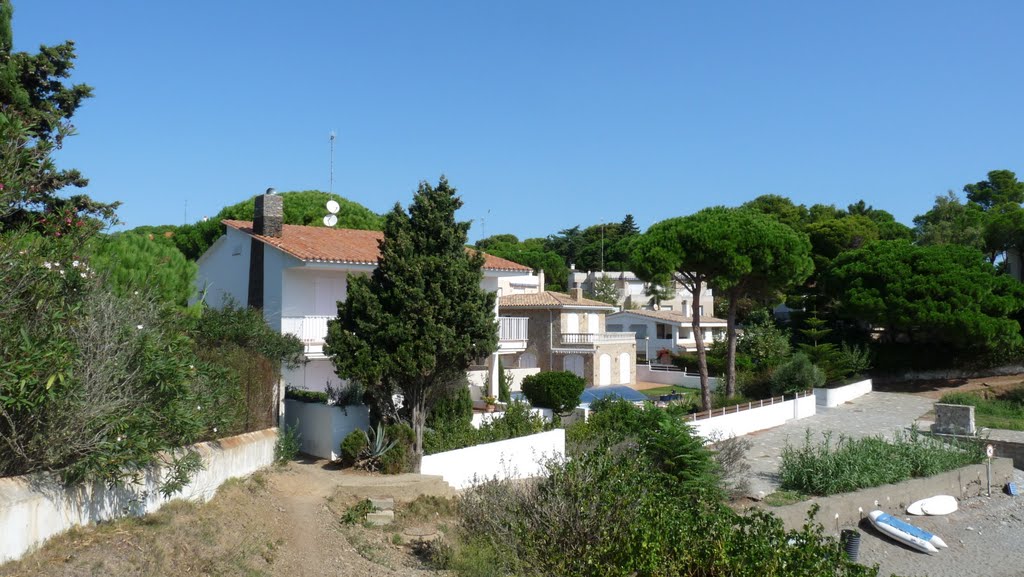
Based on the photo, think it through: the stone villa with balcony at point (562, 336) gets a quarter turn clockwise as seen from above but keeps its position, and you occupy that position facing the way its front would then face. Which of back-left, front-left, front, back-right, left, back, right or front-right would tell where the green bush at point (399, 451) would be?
front-left

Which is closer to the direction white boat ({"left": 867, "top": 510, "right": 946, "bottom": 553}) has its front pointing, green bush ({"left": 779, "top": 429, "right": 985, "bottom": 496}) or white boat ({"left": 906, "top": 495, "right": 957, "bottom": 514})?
the green bush

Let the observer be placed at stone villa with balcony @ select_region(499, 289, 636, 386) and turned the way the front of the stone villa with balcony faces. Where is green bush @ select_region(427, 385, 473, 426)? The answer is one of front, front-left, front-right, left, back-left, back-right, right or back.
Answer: front-right

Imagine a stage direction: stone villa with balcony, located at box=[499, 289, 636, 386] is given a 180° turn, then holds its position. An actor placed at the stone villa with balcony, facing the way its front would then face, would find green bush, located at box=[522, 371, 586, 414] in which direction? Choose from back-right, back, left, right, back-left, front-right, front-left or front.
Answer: back-left

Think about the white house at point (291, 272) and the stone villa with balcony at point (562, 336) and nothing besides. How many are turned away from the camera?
0

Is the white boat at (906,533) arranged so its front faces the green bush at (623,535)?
no

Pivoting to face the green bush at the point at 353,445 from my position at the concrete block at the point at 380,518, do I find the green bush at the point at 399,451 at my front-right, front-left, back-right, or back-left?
front-right

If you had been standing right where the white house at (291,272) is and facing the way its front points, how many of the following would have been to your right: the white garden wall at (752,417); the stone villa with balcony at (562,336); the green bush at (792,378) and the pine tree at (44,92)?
1

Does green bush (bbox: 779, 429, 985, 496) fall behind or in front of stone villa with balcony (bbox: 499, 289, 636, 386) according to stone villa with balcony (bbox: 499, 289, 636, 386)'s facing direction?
in front

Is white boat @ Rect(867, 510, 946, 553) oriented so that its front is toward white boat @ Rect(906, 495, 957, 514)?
no

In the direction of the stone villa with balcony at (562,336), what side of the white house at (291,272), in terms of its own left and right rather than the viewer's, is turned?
left

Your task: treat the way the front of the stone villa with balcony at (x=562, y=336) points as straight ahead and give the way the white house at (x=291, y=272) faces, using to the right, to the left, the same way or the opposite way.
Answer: the same way

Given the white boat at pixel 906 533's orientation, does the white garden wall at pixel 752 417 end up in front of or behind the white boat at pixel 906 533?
in front

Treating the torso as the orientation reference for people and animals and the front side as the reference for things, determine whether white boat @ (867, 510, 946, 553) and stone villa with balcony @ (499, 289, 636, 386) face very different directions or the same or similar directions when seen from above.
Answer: very different directions

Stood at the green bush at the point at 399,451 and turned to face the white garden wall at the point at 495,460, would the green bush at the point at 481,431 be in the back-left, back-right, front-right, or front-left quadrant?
front-left

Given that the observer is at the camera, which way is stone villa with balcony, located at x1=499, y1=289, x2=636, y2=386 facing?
facing the viewer and to the right of the viewer

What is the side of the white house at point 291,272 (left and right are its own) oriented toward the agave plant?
front

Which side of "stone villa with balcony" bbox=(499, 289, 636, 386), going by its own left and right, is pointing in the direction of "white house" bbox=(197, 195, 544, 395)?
right

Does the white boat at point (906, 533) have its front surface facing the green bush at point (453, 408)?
no

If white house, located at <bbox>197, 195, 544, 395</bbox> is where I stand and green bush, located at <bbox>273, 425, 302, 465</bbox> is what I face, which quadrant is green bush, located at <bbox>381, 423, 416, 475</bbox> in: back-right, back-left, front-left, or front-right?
front-left
